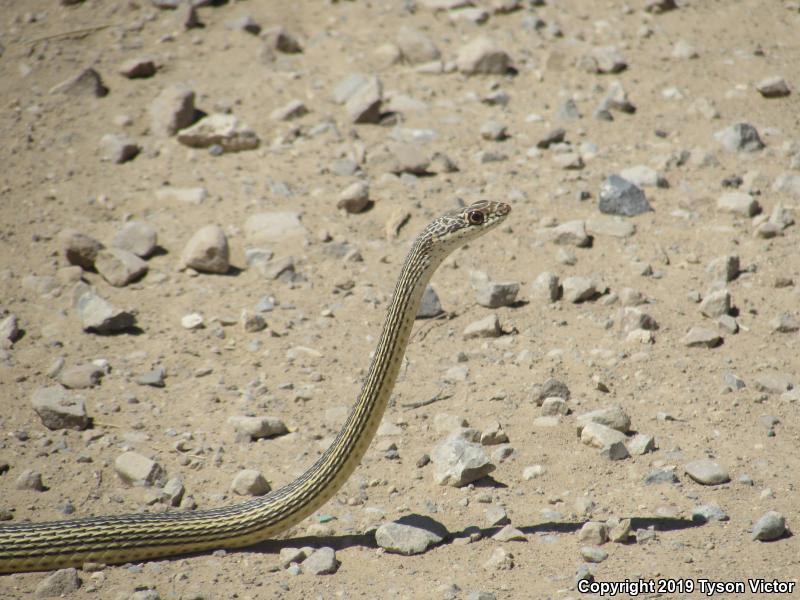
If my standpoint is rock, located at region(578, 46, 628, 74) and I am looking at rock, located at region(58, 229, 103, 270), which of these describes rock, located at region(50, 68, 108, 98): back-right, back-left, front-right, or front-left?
front-right

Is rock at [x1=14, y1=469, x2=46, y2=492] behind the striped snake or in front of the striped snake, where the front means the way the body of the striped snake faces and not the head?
behind

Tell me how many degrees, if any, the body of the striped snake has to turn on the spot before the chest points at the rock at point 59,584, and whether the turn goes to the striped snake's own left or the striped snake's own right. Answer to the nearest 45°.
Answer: approximately 180°

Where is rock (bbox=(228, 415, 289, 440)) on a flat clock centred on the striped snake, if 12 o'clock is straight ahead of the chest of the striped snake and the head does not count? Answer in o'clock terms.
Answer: The rock is roughly at 9 o'clock from the striped snake.

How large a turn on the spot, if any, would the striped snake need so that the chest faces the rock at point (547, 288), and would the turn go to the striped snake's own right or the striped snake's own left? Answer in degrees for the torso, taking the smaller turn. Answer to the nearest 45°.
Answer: approximately 45° to the striped snake's own left

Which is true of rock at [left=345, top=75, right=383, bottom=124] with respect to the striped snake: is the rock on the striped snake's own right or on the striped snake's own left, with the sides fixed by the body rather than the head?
on the striped snake's own left

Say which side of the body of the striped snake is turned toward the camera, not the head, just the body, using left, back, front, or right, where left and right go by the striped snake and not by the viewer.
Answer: right

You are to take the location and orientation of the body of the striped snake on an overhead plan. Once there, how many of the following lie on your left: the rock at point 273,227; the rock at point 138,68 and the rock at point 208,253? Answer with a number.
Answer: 3

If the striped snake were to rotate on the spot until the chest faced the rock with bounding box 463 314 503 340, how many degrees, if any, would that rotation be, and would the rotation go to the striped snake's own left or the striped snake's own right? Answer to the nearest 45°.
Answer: approximately 45° to the striped snake's own left

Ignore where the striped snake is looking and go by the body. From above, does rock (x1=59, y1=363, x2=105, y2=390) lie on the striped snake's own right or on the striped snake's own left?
on the striped snake's own left

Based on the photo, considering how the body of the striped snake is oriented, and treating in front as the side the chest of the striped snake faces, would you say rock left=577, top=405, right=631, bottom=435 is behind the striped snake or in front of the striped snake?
in front

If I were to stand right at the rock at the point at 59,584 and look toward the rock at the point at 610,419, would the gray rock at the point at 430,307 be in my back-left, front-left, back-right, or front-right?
front-left

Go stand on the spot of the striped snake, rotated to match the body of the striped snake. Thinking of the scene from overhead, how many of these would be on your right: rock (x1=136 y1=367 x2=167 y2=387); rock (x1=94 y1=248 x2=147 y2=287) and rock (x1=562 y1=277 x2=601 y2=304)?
0

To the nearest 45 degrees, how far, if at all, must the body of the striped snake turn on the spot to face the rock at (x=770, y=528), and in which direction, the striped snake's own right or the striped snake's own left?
0° — it already faces it

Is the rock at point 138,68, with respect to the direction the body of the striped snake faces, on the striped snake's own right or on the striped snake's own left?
on the striped snake's own left

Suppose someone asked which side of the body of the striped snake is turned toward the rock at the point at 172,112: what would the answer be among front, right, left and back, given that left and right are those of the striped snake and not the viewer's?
left

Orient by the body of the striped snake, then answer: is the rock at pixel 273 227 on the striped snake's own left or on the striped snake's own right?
on the striped snake's own left

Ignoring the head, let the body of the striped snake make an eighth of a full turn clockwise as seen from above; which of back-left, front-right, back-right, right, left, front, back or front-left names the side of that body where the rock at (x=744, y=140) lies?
left
